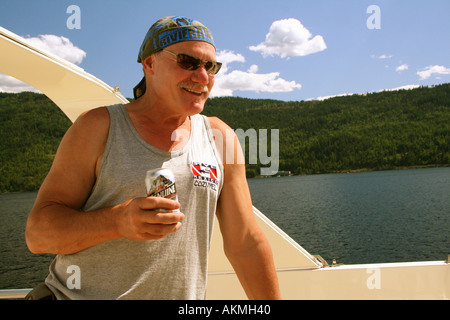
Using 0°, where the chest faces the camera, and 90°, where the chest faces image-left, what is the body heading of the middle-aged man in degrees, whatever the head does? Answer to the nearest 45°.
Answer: approximately 315°

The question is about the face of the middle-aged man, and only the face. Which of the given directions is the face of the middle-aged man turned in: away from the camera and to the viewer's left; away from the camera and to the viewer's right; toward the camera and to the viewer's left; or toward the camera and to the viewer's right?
toward the camera and to the viewer's right
